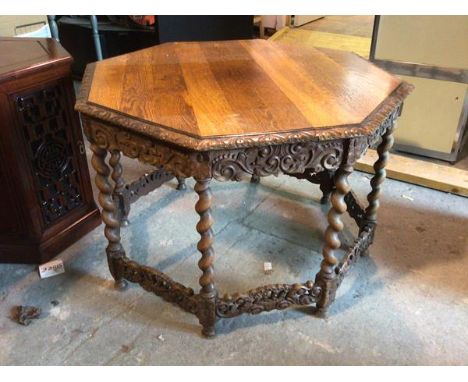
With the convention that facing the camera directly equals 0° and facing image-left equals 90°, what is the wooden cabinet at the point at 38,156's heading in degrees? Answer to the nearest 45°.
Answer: approximately 315°

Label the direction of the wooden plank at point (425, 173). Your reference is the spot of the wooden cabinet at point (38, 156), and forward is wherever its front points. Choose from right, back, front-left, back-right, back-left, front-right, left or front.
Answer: front-left

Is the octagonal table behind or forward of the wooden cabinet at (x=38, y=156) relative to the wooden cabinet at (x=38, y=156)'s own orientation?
forward
